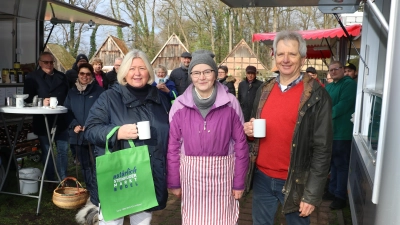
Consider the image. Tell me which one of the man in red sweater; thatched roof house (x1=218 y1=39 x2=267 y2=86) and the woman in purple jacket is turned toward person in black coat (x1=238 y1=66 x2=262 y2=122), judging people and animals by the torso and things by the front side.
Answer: the thatched roof house

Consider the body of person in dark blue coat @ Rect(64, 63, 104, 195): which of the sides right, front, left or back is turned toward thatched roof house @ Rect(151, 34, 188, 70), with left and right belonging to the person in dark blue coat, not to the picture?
back

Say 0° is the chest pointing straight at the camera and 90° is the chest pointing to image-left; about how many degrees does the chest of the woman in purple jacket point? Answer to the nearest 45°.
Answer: approximately 0°

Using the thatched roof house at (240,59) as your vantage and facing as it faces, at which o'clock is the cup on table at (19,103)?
The cup on table is roughly at 12 o'clock from the thatched roof house.

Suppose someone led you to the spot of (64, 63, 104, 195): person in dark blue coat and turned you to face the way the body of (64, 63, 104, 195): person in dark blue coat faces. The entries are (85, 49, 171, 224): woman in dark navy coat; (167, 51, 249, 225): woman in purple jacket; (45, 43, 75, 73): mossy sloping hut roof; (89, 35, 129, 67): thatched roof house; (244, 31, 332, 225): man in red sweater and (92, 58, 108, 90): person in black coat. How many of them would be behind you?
3

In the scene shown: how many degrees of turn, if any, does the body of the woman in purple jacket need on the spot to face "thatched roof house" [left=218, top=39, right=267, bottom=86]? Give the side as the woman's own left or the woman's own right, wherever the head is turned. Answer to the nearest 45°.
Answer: approximately 180°

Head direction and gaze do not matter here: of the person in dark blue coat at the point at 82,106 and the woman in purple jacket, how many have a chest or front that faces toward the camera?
2

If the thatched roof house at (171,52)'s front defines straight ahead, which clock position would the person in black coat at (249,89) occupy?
The person in black coat is roughly at 12 o'clock from the thatched roof house.

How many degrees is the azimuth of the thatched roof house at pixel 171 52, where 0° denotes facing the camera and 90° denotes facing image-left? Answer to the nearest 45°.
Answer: approximately 0°
